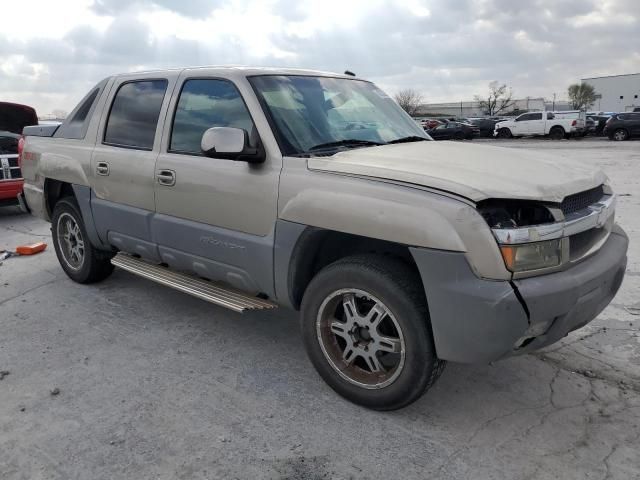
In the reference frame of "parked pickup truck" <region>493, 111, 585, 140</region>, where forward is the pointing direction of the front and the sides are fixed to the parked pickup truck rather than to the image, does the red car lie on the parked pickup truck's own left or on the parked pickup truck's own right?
on the parked pickup truck's own left

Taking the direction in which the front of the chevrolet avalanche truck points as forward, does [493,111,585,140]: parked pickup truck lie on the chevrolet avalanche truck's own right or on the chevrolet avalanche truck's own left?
on the chevrolet avalanche truck's own left

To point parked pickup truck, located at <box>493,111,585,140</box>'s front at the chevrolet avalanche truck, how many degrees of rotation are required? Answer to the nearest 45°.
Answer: approximately 135° to its left

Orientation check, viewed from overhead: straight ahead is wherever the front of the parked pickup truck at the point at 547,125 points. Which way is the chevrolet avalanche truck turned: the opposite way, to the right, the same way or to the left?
the opposite way

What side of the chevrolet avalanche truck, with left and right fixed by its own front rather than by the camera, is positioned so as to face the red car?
back

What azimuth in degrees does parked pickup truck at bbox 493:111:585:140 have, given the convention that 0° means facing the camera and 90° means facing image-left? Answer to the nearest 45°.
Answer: approximately 135°

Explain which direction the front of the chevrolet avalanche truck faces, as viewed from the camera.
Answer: facing the viewer and to the right of the viewer
